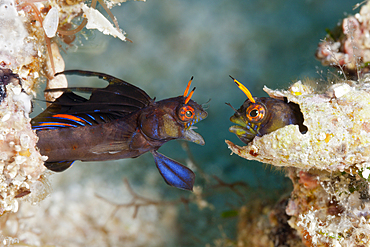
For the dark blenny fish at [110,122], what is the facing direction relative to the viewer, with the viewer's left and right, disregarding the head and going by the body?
facing to the right of the viewer
